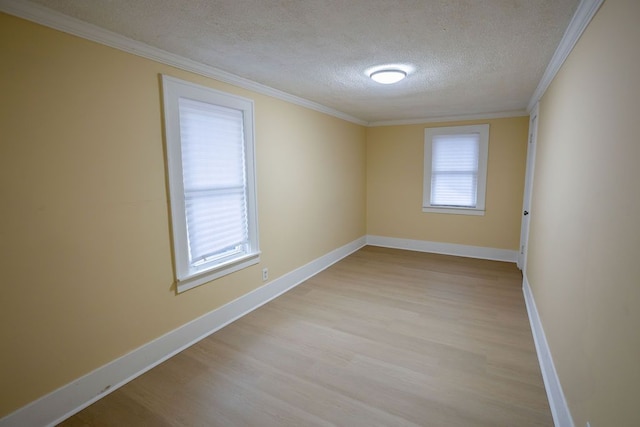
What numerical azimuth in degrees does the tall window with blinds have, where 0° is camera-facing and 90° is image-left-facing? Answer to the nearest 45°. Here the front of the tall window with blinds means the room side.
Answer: approximately 315°

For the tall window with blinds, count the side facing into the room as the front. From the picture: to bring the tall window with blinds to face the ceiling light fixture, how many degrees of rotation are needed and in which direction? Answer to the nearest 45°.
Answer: approximately 45° to its left

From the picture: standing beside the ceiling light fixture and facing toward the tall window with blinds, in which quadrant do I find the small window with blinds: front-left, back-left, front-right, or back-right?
back-right

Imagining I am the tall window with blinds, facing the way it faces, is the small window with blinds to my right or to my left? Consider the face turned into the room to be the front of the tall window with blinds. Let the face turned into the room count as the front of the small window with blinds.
on my left
